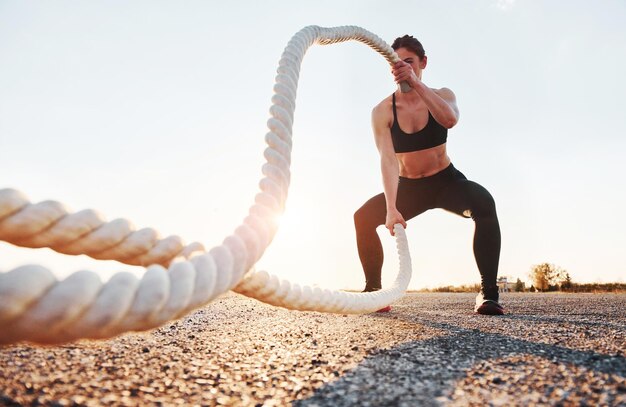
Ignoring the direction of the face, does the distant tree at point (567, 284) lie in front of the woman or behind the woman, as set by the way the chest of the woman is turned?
behind

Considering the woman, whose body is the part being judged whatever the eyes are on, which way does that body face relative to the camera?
toward the camera
